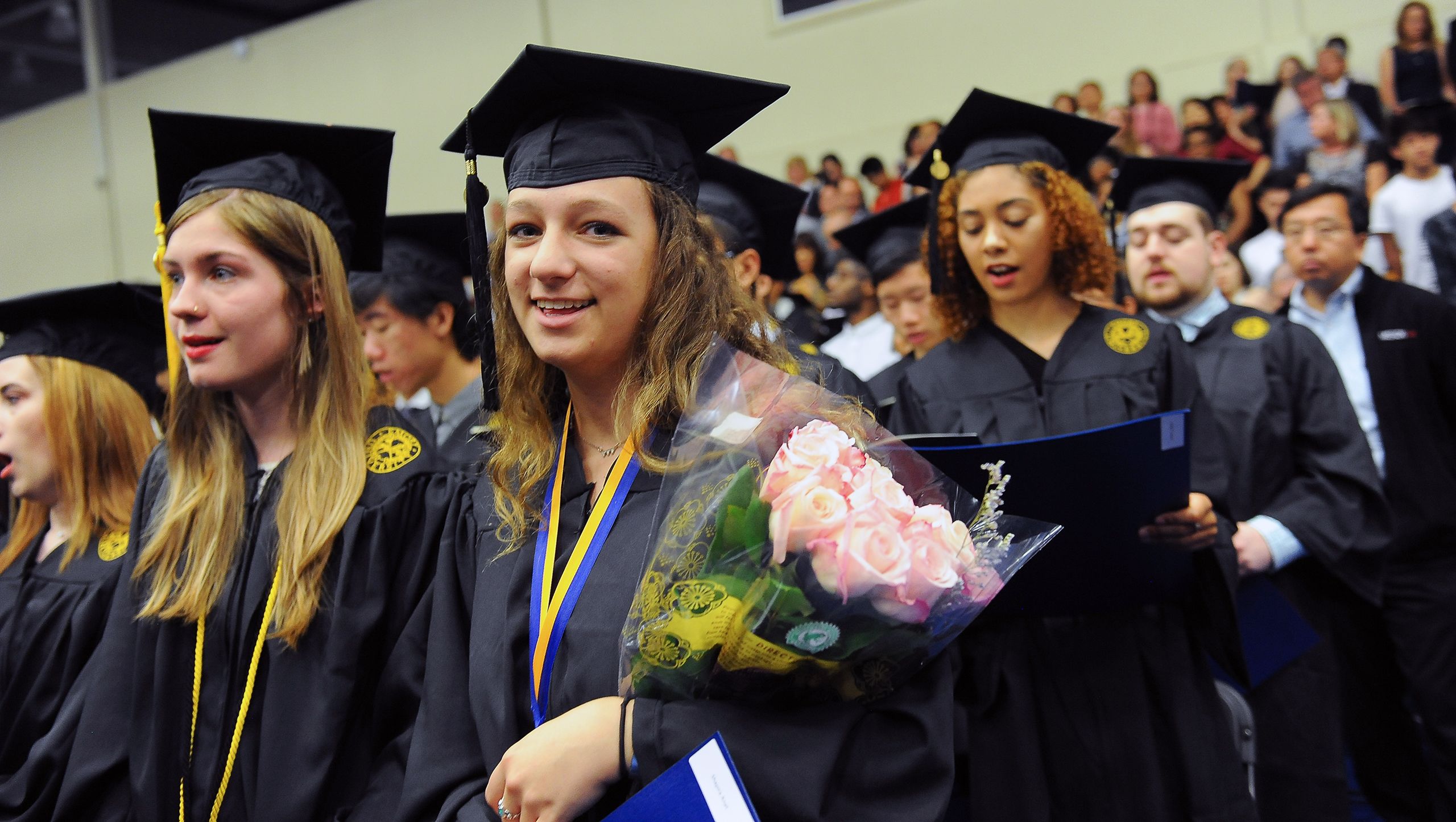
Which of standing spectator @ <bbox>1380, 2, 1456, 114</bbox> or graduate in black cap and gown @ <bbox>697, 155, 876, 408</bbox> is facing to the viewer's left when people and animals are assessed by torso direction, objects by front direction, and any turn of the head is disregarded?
the graduate in black cap and gown

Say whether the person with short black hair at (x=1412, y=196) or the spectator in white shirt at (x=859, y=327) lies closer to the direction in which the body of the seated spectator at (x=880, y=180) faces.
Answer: the spectator in white shirt

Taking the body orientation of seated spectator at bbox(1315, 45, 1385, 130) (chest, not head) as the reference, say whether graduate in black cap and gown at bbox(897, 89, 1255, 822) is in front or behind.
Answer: in front

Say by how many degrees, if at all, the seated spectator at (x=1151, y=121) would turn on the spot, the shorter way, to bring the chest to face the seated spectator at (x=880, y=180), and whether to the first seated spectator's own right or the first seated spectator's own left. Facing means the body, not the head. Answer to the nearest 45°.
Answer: approximately 45° to the first seated spectator's own right

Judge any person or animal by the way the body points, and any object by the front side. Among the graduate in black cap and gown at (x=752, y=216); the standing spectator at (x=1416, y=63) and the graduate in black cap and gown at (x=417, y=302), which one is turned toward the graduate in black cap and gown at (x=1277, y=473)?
the standing spectator

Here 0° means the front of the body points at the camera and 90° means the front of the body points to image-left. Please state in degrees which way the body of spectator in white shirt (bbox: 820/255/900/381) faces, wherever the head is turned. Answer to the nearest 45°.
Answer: approximately 45°

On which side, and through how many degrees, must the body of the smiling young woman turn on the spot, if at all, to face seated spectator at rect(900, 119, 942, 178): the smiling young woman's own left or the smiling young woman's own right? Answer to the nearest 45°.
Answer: approximately 135° to the smiling young woman's own right

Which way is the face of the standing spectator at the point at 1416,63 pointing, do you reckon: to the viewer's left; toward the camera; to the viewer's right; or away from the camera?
toward the camera

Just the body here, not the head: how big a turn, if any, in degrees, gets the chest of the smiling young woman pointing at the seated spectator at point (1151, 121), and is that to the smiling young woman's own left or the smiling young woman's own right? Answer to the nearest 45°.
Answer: approximately 180°

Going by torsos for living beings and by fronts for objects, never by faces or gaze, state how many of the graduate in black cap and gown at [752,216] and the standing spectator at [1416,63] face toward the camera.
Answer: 1

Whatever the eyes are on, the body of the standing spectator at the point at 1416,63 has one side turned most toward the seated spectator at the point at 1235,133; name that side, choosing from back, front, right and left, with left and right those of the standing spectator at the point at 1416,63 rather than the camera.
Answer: right

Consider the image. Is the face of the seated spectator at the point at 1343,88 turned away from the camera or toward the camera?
toward the camera

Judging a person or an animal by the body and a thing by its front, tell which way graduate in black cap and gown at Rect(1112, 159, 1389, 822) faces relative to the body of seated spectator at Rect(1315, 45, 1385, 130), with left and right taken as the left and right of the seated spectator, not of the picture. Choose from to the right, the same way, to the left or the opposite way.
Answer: the same way

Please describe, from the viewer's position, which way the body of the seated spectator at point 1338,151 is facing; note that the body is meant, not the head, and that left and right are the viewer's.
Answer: facing the viewer and to the left of the viewer
